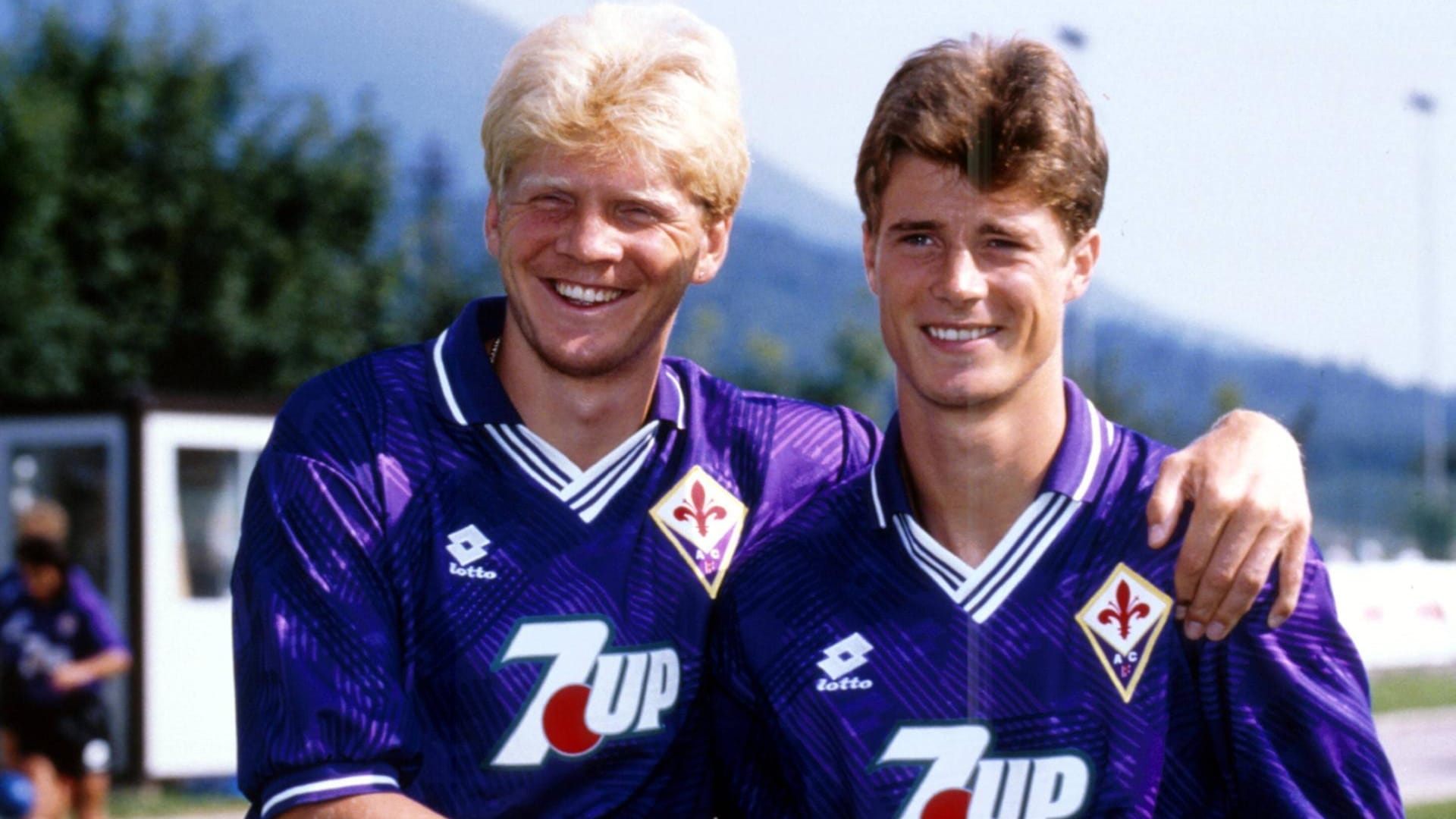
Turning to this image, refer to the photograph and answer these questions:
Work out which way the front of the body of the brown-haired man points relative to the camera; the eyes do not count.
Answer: toward the camera

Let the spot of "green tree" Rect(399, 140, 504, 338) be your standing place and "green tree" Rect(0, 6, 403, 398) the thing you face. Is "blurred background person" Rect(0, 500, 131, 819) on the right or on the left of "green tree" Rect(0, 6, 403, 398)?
left

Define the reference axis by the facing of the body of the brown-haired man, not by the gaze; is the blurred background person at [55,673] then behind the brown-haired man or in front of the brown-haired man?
behind

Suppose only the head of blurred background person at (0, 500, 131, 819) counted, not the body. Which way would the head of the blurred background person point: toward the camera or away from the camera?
toward the camera

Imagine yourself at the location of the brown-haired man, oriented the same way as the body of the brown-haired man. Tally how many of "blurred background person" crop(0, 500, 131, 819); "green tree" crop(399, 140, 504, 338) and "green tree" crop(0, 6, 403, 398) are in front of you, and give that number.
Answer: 0

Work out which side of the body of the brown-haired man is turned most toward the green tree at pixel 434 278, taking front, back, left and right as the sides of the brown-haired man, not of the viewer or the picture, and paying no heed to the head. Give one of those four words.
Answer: back

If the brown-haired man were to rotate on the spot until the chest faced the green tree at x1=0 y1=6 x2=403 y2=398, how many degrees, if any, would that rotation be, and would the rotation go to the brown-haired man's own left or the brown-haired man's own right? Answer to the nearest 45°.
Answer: approximately 135° to the brown-haired man's own right
